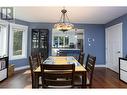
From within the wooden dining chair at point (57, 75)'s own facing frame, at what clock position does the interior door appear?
The interior door is roughly at 1 o'clock from the wooden dining chair.

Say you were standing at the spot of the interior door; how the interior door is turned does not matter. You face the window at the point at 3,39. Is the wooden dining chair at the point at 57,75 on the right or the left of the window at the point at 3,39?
left

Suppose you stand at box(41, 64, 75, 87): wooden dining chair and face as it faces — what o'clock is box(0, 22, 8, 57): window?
The window is roughly at 11 o'clock from the wooden dining chair.

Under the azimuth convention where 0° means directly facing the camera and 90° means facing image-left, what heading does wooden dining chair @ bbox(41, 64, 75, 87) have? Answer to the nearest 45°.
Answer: approximately 180°

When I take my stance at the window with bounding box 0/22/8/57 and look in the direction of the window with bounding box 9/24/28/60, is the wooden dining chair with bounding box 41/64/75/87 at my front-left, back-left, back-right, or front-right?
back-right
